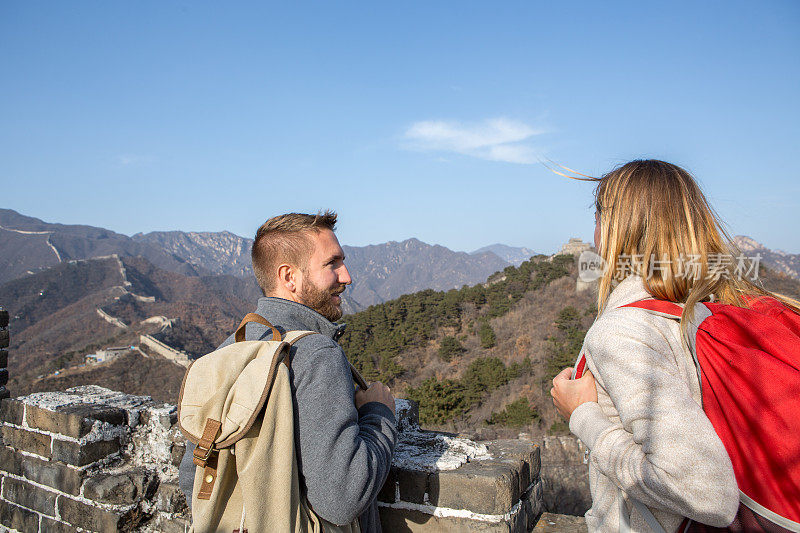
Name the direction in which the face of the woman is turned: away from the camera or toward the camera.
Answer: away from the camera

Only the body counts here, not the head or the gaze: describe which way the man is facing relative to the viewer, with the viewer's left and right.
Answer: facing away from the viewer and to the right of the viewer

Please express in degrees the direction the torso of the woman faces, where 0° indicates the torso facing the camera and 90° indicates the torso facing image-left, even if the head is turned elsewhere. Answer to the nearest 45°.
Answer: approximately 135°

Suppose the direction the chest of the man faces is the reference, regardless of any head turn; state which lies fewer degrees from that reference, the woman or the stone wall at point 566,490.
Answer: the stone wall

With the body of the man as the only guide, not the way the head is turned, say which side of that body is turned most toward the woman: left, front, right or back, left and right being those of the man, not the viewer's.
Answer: right

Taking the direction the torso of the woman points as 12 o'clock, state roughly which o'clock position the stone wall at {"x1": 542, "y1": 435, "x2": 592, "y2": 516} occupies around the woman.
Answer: The stone wall is roughly at 1 o'clock from the woman.

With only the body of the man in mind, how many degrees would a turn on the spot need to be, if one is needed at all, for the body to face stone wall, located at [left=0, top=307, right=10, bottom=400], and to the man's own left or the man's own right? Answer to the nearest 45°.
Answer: approximately 90° to the man's own left

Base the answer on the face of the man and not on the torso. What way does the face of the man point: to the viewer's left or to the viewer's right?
to the viewer's right
